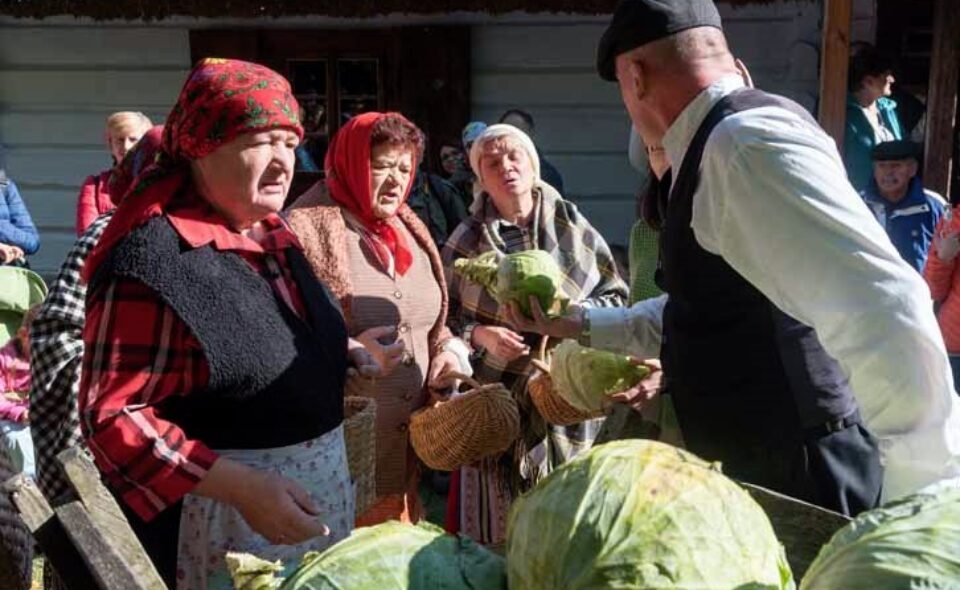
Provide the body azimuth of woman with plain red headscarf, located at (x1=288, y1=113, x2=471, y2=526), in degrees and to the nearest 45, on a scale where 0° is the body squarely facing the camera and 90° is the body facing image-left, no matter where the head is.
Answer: approximately 315°

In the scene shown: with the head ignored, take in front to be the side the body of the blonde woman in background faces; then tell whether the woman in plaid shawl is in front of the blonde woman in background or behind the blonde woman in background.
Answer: in front

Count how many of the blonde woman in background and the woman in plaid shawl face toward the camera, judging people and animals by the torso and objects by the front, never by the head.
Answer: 2

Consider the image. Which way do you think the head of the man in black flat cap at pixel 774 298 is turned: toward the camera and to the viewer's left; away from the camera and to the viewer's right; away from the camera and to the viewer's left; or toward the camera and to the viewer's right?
away from the camera and to the viewer's left

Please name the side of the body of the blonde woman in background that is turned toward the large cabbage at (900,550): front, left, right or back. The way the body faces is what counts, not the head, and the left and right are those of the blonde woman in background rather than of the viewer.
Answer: front

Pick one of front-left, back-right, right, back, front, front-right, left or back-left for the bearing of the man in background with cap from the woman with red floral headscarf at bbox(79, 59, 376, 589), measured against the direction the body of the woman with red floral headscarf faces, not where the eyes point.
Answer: left

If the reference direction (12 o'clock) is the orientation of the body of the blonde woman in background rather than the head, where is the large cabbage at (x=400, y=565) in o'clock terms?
The large cabbage is roughly at 12 o'clock from the blonde woman in background.

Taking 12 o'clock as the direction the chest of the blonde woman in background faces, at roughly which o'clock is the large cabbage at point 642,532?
The large cabbage is roughly at 12 o'clock from the blonde woman in background.

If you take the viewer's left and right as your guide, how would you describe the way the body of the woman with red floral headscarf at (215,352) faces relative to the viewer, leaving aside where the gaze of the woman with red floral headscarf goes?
facing the viewer and to the right of the viewer

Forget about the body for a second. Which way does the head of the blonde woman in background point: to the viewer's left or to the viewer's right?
to the viewer's right
